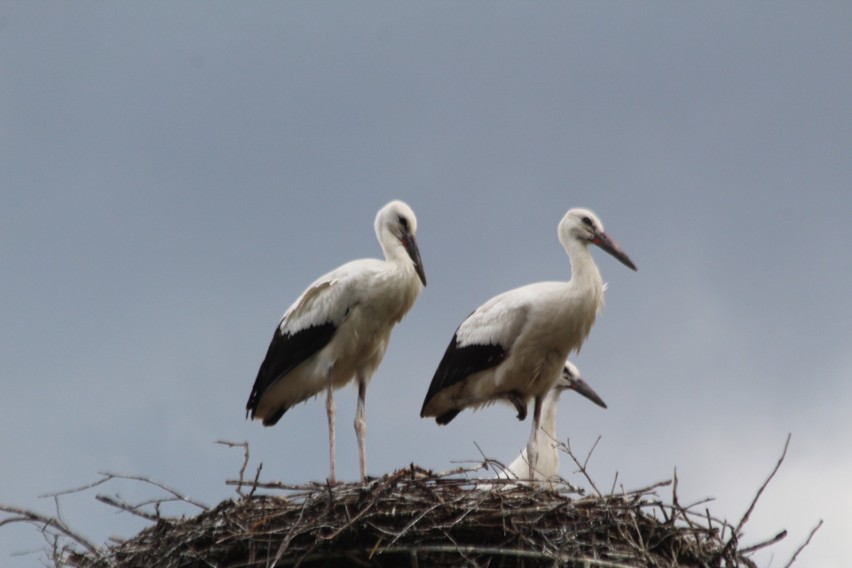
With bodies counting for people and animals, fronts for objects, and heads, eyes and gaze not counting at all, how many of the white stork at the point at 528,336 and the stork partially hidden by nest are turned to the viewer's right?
2

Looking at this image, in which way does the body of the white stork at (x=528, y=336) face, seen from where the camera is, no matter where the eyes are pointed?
to the viewer's right

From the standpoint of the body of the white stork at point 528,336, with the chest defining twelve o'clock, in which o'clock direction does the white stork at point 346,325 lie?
the white stork at point 346,325 is roughly at 5 o'clock from the white stork at point 528,336.

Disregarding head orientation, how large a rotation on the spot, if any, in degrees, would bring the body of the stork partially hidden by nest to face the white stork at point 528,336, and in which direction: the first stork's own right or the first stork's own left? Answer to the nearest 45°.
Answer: approximately 90° to the first stork's own right

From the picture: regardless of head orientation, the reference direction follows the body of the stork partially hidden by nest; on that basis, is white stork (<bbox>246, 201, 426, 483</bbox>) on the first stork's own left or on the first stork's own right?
on the first stork's own right

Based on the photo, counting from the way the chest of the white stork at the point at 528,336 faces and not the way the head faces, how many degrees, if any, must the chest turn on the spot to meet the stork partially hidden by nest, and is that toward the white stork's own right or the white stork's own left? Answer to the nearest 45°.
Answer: approximately 90° to the white stork's own left

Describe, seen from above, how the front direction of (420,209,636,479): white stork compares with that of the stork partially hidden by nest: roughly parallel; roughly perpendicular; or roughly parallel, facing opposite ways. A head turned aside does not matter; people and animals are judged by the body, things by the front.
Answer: roughly parallel

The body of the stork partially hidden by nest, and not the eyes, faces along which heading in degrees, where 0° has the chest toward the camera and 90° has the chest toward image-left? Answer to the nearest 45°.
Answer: approximately 270°
